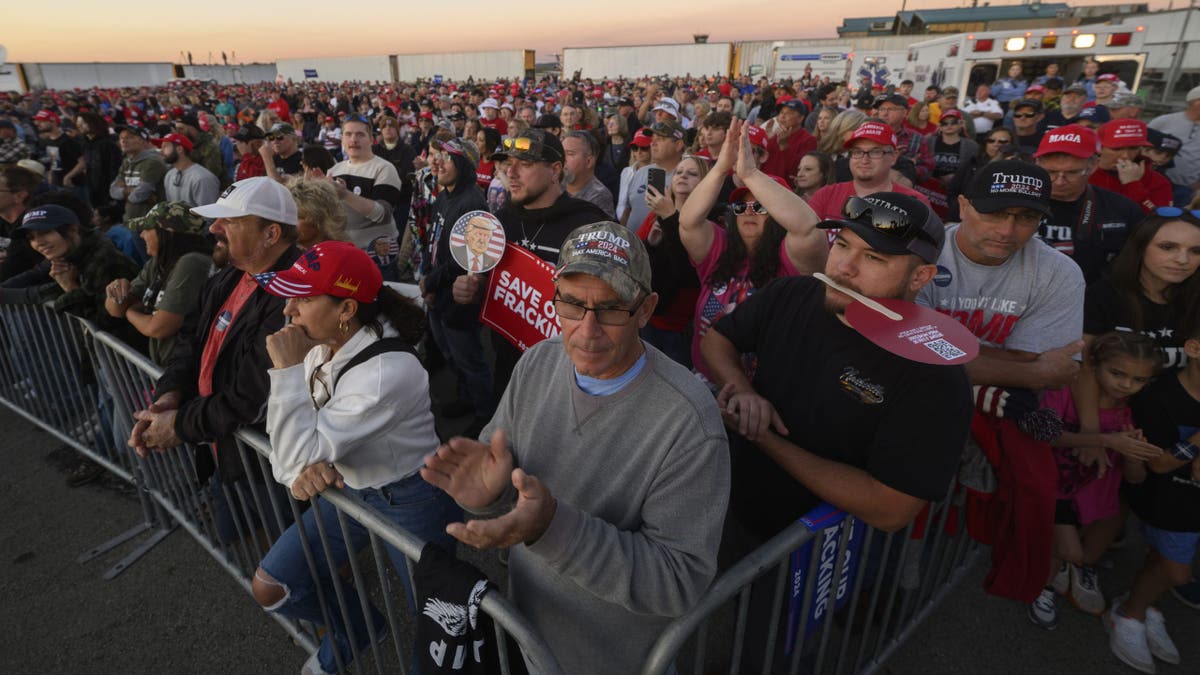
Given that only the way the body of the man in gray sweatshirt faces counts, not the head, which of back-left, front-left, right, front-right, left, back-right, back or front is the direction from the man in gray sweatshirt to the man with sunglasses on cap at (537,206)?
back-right

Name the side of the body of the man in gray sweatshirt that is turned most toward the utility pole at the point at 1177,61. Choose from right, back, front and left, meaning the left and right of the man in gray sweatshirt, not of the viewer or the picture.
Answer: back

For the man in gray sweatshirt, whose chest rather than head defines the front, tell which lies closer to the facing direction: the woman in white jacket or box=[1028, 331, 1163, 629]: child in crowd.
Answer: the woman in white jacket

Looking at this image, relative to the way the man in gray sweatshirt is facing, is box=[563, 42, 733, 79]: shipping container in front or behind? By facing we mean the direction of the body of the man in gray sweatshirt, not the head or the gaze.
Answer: behind

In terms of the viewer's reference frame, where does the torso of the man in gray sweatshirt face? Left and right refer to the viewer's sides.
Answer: facing the viewer and to the left of the viewer

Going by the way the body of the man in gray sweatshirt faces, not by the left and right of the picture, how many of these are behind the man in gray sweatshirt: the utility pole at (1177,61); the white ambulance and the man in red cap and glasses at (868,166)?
3

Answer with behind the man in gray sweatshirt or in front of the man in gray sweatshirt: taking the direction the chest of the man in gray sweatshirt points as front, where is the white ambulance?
behind

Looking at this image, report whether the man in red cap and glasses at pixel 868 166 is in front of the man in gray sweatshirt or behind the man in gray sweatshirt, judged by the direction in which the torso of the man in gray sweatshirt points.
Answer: behind

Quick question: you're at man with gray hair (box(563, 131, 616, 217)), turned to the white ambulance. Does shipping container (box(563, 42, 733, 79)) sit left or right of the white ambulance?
left

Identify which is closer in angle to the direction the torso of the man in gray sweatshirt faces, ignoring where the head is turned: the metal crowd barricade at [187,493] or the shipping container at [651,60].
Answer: the metal crowd barricade

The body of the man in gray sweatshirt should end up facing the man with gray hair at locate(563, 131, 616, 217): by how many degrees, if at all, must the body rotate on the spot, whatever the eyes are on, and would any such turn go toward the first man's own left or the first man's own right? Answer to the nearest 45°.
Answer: approximately 135° to the first man's own right
